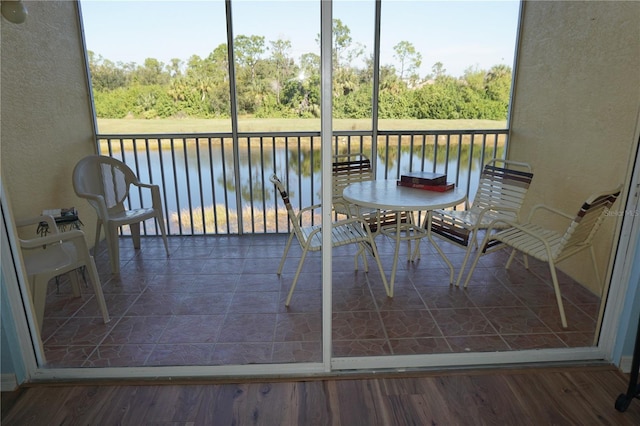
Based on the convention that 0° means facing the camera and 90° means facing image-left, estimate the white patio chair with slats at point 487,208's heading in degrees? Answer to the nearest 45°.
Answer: approximately 45°

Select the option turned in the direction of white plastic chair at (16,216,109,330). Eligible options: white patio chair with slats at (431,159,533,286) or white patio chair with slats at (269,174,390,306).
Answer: white patio chair with slats at (431,159,533,286)

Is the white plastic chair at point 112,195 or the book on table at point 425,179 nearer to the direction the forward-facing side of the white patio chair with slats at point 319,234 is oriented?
the book on table

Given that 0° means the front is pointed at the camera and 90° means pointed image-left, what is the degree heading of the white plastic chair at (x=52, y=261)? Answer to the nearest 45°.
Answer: approximately 270°

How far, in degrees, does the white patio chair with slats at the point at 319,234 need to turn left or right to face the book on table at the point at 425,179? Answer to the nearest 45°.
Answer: approximately 45° to its left

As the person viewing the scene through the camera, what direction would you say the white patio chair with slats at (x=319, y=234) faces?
facing to the right of the viewer

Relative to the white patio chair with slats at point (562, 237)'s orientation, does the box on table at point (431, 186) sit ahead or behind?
ahead

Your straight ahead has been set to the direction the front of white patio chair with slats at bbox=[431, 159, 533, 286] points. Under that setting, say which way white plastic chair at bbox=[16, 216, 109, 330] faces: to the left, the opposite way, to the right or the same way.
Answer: the opposite way

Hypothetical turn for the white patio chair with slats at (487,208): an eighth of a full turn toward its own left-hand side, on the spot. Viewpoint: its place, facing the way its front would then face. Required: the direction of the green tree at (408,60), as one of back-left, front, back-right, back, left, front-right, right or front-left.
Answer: back-right

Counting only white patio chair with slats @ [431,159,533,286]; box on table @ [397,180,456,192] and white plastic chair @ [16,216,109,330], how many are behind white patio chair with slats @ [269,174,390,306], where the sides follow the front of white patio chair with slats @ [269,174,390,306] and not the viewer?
1

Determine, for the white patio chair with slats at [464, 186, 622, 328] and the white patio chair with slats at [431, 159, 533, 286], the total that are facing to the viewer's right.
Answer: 0
